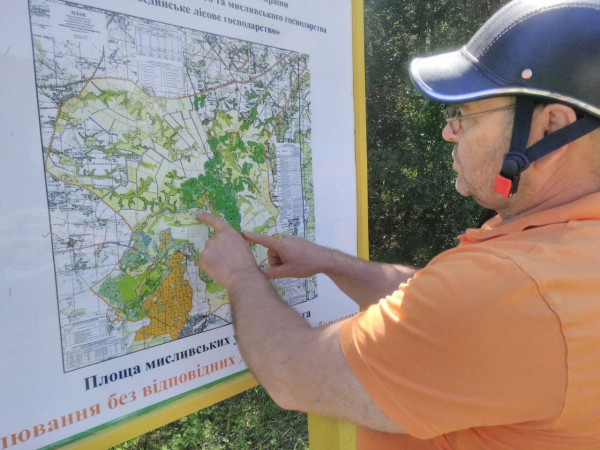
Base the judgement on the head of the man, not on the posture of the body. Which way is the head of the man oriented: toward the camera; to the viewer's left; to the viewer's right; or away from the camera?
to the viewer's left

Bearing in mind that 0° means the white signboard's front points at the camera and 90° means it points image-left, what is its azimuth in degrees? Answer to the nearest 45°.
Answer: approximately 315°

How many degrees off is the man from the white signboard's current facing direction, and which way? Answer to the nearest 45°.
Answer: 0° — it already faces them
